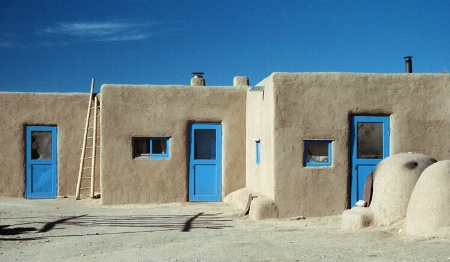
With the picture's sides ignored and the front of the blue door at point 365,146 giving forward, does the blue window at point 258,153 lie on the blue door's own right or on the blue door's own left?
on the blue door's own right

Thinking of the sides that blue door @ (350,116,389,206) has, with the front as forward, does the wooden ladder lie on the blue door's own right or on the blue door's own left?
on the blue door's own right

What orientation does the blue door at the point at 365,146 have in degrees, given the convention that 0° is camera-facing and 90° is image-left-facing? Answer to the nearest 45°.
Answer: approximately 0°

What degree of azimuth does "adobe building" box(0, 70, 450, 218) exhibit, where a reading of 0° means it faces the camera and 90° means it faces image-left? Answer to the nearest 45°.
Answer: approximately 0°
